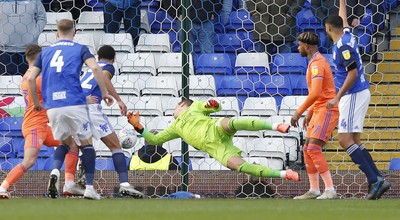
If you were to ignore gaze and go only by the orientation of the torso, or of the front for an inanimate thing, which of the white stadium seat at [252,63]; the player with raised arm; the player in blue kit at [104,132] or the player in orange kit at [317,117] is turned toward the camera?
the white stadium seat

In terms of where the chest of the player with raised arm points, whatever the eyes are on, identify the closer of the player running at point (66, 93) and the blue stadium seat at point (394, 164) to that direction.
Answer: the player running

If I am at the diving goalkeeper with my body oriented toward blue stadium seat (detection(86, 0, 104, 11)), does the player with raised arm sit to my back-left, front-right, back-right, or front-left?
back-right

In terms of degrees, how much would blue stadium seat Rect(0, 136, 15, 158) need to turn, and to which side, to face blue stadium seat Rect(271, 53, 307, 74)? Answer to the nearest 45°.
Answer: approximately 90° to its left

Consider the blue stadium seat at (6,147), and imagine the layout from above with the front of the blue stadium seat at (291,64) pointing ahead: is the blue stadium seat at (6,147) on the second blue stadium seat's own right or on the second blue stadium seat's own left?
on the second blue stadium seat's own right

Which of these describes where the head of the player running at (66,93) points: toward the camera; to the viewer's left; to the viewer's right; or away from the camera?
away from the camera

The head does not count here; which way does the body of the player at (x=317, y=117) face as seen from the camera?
to the viewer's left

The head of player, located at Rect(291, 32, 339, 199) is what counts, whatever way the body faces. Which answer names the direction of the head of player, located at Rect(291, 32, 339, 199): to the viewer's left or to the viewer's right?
to the viewer's left

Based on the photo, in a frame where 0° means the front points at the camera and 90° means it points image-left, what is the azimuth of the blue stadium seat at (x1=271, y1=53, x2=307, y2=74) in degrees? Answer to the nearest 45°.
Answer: approximately 0°
